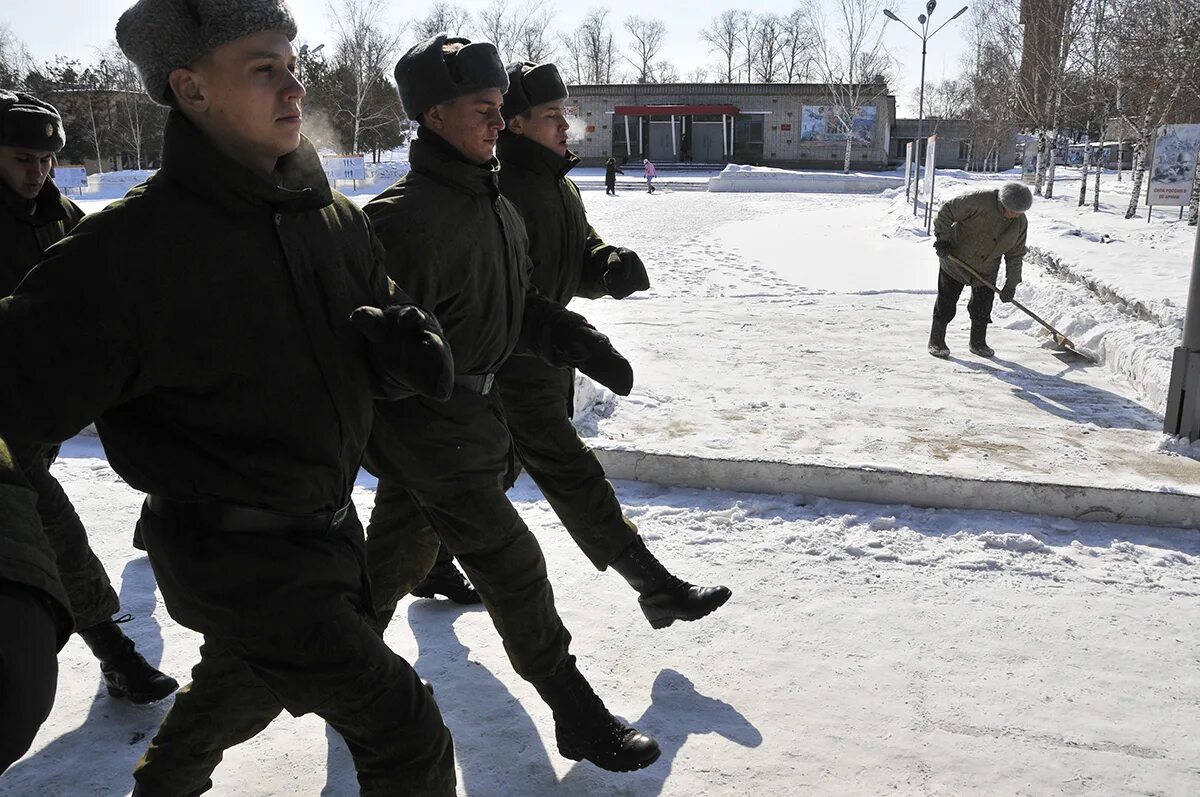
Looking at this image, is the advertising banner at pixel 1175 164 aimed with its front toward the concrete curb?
yes

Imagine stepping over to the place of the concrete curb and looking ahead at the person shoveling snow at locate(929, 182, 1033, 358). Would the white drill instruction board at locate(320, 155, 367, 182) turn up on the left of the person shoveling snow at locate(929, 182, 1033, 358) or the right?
left

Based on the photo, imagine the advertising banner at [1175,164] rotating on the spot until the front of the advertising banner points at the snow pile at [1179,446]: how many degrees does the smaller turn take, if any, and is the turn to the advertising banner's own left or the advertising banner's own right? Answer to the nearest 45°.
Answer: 0° — it already faces it

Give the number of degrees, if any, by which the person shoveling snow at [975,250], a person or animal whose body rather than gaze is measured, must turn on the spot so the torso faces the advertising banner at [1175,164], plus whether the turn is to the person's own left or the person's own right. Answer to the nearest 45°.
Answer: approximately 135° to the person's own left

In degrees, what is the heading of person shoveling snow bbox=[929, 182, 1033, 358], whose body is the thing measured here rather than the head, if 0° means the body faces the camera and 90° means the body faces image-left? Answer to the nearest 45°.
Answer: approximately 315°

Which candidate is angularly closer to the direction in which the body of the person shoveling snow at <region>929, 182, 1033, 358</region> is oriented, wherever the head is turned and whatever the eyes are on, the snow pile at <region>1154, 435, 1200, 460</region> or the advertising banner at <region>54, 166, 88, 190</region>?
the snow pile

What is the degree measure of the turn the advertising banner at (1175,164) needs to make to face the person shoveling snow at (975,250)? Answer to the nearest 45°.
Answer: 0° — it already faces them

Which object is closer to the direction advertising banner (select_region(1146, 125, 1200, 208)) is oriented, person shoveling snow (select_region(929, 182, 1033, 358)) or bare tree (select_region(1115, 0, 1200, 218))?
the person shoveling snow

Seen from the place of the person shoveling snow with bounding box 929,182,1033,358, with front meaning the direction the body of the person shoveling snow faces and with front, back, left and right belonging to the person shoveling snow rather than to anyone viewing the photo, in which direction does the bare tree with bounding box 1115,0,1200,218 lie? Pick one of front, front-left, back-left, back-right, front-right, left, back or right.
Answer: back-left

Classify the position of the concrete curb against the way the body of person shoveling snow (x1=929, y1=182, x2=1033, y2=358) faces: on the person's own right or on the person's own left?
on the person's own right

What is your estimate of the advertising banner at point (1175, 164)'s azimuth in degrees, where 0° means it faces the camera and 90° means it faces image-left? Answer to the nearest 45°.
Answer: approximately 0°
